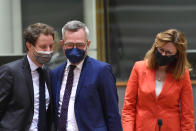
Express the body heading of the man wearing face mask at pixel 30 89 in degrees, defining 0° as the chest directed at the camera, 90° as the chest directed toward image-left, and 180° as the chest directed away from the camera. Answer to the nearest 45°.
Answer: approximately 315°

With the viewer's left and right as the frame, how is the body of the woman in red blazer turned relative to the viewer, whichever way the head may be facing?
facing the viewer

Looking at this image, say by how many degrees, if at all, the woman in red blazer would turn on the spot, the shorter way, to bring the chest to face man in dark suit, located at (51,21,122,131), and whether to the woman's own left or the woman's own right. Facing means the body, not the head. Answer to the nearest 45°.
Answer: approximately 45° to the woman's own right

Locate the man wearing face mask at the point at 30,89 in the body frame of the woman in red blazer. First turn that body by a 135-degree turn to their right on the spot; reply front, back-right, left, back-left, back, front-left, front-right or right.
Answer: left
